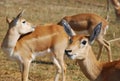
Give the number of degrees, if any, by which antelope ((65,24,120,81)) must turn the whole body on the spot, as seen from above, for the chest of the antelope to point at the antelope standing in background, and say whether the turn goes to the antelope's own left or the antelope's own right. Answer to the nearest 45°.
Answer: approximately 90° to the antelope's own right

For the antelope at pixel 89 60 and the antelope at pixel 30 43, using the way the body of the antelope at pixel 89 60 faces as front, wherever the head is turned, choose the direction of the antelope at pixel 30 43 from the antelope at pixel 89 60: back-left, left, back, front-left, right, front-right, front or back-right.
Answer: front-right

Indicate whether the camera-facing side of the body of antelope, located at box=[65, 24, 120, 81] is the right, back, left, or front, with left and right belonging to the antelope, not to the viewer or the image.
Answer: left

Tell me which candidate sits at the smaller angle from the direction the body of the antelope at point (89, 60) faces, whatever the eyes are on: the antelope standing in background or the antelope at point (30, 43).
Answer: the antelope

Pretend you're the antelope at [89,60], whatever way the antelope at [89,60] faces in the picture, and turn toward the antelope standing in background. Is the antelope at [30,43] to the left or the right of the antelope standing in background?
left
